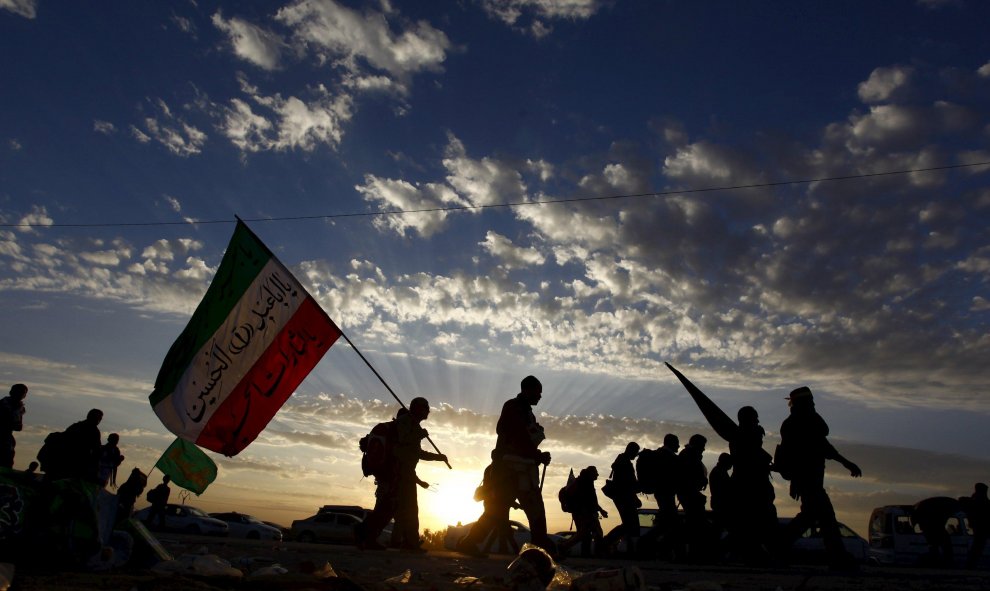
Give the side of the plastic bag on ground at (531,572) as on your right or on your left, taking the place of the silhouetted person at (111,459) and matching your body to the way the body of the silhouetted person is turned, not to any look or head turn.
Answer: on your right

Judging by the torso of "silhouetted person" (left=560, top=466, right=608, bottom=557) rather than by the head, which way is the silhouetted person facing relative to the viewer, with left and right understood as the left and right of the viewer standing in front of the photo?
facing to the right of the viewer

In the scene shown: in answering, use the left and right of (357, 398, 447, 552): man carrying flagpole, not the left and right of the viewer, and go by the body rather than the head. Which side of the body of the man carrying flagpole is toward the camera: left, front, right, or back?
right

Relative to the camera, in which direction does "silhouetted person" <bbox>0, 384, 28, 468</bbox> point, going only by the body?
to the viewer's right

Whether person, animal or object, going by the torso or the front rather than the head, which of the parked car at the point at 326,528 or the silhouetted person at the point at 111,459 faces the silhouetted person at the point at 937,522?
the silhouetted person at the point at 111,459

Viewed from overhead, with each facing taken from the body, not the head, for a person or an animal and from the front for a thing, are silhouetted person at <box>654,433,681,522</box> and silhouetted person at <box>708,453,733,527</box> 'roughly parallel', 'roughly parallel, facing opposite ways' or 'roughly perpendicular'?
roughly parallel

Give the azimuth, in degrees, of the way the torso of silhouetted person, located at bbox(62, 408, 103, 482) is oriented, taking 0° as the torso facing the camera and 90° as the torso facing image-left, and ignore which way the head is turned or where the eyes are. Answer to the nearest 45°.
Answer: approximately 270°

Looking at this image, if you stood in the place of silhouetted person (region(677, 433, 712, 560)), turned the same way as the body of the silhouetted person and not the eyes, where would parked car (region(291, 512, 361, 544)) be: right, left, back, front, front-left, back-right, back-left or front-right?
back-left

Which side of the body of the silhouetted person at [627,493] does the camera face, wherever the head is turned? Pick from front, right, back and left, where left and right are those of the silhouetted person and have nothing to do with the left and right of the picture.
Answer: right

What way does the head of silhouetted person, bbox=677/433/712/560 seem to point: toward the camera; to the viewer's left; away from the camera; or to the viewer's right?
to the viewer's right

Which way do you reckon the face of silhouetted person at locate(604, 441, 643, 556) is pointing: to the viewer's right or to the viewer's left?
to the viewer's right

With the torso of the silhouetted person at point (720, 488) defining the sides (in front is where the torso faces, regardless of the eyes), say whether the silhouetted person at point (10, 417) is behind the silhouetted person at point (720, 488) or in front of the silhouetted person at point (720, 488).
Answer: behind

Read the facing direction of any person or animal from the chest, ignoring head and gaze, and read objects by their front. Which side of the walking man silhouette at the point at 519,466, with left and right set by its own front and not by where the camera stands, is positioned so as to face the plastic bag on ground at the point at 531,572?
right

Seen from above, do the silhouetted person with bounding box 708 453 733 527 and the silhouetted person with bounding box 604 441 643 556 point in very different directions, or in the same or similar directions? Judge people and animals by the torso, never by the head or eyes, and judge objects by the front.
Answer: same or similar directions

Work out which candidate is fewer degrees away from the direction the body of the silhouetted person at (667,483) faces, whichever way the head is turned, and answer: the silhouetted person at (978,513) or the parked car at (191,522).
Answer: the silhouetted person

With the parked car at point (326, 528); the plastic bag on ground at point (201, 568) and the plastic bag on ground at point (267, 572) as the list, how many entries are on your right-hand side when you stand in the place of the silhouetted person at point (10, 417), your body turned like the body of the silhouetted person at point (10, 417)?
2

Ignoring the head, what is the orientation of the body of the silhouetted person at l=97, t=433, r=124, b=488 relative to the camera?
to the viewer's right
